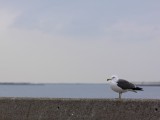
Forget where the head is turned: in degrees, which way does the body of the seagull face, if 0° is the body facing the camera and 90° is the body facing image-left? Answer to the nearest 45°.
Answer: approximately 90°
